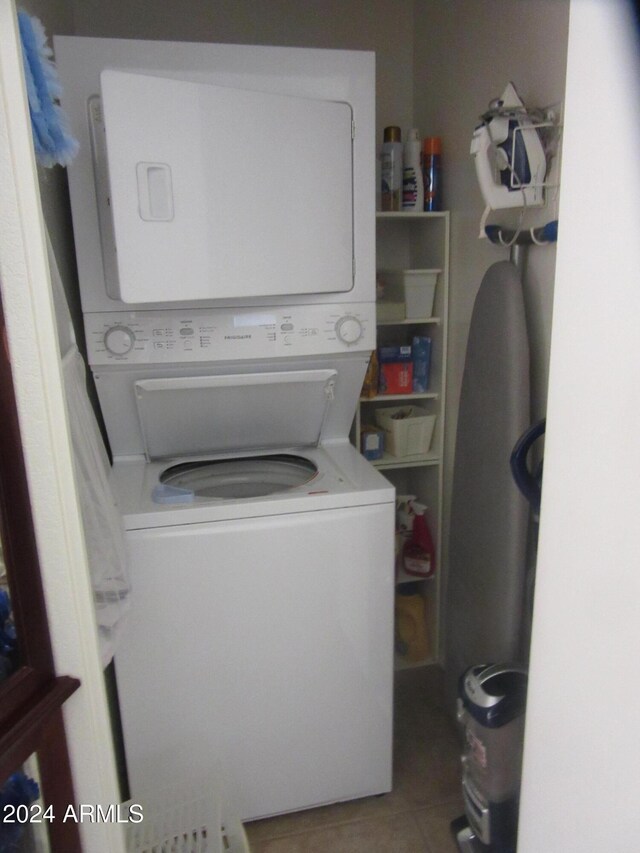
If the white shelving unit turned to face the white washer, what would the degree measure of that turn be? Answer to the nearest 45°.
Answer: approximately 45° to its right

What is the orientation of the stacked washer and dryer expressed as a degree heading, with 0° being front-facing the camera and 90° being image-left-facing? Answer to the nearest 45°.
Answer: approximately 0°

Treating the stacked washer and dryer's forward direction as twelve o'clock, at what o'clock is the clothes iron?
The clothes iron is roughly at 9 o'clock from the stacked washer and dryer.

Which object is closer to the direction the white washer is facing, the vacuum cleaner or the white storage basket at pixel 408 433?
the vacuum cleaner

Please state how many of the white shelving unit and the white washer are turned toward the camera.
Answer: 2

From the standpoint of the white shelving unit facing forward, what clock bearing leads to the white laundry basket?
The white laundry basket is roughly at 1 o'clock from the white shelving unit.

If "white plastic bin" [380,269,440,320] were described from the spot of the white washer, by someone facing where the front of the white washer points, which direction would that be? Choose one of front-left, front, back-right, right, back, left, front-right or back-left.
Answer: back-left
